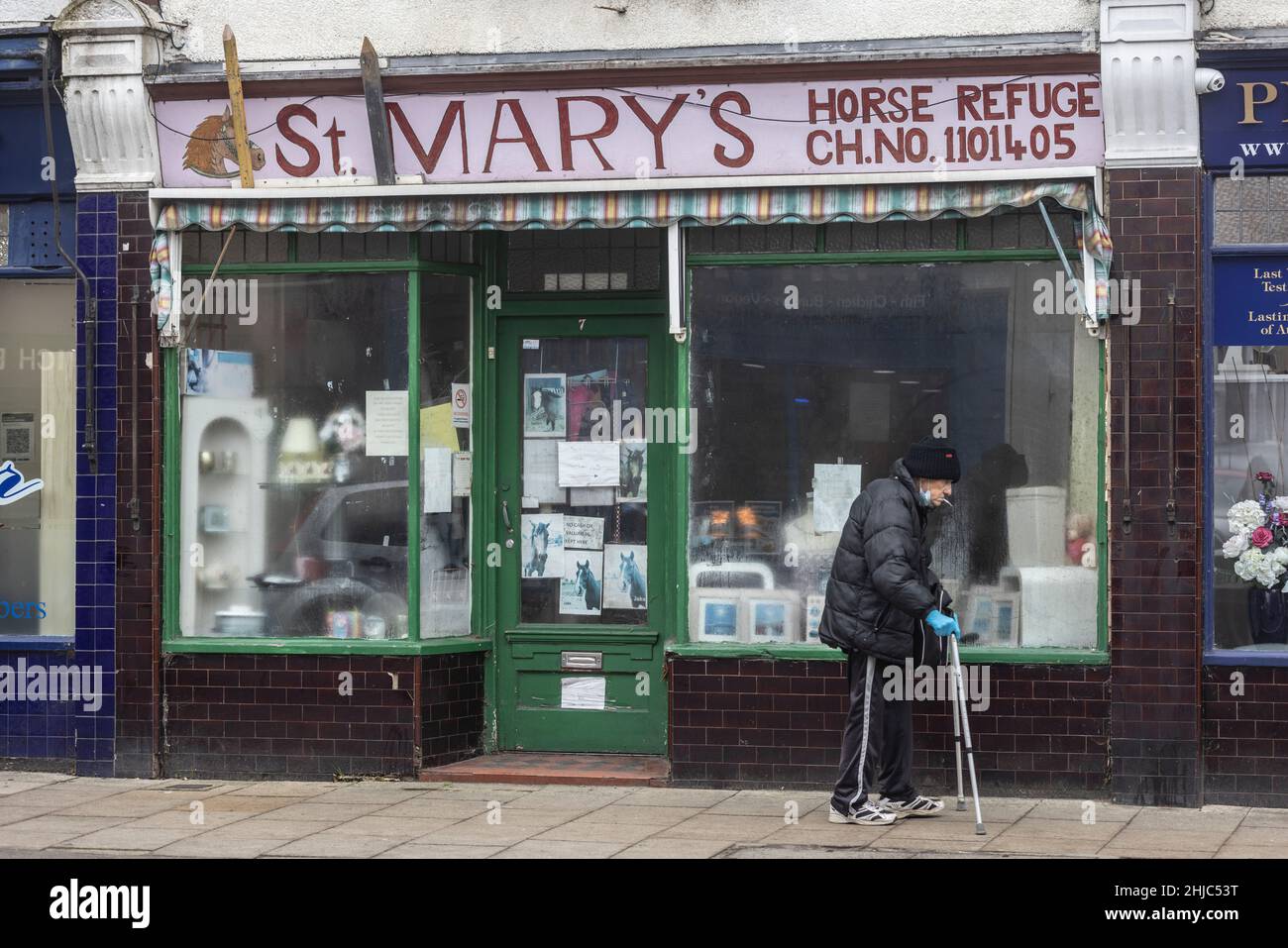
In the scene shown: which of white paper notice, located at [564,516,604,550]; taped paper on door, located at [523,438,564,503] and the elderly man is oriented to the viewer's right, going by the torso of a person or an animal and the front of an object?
the elderly man

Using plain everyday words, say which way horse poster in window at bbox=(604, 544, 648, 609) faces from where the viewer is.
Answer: facing the viewer

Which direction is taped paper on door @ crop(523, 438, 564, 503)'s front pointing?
toward the camera

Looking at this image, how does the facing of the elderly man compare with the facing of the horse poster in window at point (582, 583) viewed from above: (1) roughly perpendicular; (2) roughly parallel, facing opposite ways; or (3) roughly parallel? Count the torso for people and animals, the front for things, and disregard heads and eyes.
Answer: roughly perpendicular

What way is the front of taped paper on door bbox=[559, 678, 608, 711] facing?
toward the camera

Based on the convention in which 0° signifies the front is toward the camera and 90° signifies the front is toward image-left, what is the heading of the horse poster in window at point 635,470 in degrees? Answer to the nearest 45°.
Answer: approximately 0°

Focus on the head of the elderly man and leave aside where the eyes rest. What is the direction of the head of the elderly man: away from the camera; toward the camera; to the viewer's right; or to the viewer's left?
to the viewer's right

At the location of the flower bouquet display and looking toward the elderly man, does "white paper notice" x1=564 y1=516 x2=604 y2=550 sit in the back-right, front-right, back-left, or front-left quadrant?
front-right

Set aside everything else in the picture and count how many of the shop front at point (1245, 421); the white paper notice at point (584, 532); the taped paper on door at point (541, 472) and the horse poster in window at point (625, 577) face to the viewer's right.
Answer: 0

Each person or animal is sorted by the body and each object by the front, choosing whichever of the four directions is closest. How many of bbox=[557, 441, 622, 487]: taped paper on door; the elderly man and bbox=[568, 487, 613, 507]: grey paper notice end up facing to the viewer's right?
1

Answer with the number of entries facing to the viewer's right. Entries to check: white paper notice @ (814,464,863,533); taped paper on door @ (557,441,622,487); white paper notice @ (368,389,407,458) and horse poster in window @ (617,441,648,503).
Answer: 0

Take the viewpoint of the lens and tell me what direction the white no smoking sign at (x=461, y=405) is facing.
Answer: facing the viewer and to the right of the viewer

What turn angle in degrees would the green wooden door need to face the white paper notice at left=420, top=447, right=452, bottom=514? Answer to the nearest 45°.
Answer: approximately 90° to its right

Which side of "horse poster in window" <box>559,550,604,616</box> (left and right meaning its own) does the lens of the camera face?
front

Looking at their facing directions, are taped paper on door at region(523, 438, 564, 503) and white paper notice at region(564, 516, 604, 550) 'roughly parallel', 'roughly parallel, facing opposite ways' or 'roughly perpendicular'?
roughly parallel
